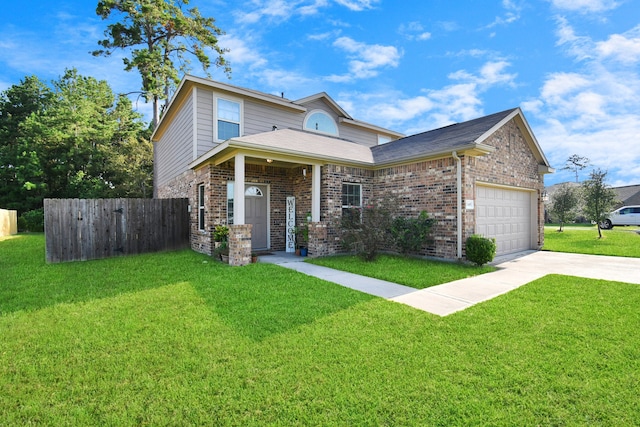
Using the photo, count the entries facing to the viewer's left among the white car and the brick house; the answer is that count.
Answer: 1

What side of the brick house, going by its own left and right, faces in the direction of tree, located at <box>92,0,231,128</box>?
back

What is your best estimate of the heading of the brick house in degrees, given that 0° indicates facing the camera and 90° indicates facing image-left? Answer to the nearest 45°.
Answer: approximately 315°

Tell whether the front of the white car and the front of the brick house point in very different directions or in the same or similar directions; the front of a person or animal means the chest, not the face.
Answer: very different directions

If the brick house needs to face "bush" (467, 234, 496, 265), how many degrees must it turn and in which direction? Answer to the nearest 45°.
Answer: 0° — it already faces it

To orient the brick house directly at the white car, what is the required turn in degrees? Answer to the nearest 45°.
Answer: approximately 90° to its left

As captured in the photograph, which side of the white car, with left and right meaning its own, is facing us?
left

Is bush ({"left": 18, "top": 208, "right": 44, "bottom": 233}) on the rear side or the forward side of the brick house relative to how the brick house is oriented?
on the rear side

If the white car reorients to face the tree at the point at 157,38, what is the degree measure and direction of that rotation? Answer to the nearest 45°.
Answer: approximately 45° to its left

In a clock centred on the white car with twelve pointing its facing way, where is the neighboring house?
The neighboring house is roughly at 3 o'clock from the white car.
